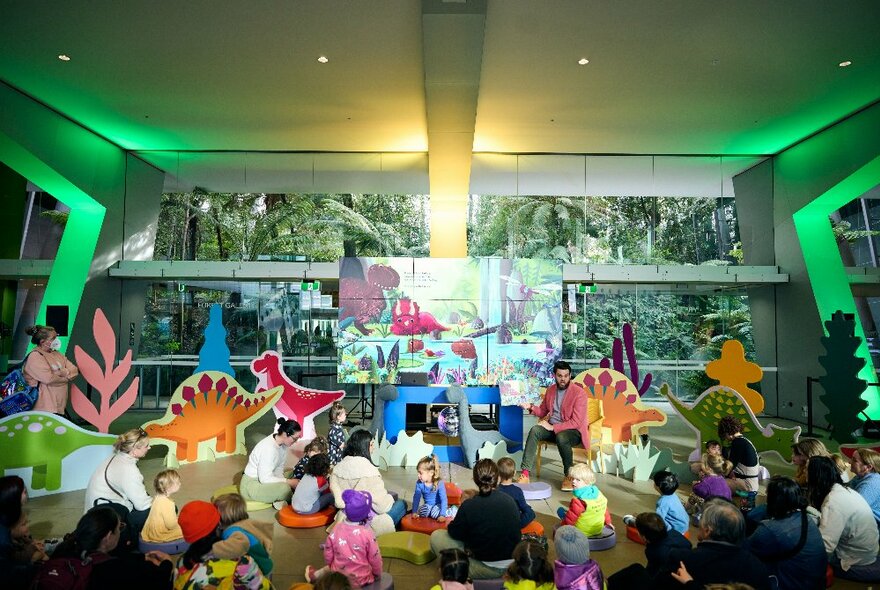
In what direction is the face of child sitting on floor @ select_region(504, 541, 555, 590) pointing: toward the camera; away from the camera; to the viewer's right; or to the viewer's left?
away from the camera

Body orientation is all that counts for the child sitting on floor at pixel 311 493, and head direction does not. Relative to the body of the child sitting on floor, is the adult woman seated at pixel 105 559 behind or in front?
behind

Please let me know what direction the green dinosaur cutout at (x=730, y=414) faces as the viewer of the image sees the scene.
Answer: facing to the right of the viewer

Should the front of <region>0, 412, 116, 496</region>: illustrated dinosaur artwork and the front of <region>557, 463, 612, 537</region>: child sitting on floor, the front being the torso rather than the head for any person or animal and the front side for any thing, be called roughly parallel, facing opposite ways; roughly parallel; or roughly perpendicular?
roughly perpendicular

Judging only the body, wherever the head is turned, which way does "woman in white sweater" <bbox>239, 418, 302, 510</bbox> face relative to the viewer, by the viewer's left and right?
facing to the right of the viewer

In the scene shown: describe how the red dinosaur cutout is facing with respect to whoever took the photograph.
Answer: facing to the left of the viewer

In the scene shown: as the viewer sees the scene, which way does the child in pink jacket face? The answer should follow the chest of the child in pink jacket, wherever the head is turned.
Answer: away from the camera

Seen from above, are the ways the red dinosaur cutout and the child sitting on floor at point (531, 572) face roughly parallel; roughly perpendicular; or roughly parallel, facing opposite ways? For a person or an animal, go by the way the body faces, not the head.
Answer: roughly perpendicular

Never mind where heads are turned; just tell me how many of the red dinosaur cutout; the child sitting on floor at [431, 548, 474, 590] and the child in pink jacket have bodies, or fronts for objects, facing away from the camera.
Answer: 2
